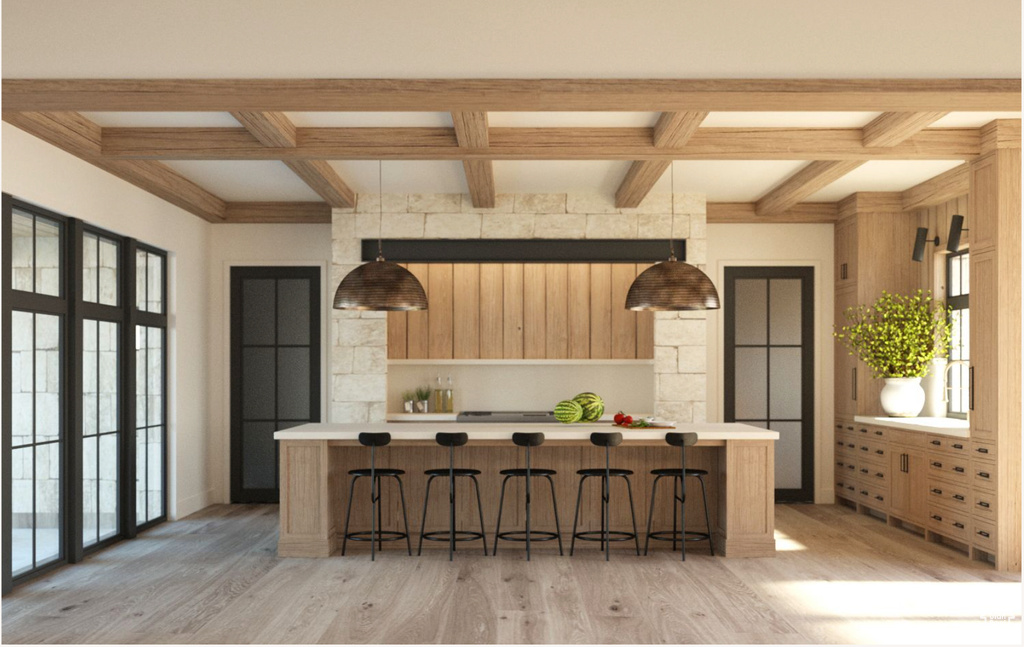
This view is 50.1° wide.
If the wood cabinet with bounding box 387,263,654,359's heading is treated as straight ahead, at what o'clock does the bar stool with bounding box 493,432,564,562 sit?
The bar stool is roughly at 12 o'clock from the wood cabinet.

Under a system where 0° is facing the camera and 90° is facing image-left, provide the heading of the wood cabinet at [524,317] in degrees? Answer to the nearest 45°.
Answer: approximately 0°

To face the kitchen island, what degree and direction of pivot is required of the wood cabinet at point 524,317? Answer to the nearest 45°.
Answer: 0° — it already faces it

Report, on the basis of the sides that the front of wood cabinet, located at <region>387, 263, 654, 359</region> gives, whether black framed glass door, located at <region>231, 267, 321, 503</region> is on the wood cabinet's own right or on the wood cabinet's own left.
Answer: on the wood cabinet's own right

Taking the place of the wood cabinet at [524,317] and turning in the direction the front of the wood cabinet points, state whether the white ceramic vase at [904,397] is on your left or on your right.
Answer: on your left

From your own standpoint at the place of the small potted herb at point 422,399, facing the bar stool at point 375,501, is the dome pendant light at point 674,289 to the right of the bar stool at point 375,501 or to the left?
left

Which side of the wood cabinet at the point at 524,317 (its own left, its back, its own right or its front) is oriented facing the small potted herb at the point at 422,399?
right

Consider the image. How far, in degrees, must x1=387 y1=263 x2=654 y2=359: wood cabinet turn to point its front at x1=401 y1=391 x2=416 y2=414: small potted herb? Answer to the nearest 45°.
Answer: approximately 90° to its right

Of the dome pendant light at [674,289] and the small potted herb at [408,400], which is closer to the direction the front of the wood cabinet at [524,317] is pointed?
the dome pendant light

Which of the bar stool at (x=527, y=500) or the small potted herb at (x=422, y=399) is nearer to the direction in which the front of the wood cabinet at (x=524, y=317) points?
the bar stool
